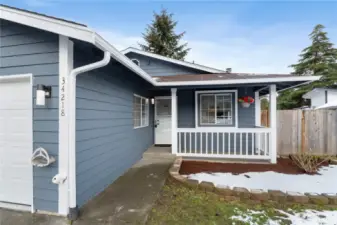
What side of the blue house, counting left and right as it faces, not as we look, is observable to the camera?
front

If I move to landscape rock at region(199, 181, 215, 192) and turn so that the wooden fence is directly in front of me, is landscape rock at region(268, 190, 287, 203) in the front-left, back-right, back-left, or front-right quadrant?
front-right

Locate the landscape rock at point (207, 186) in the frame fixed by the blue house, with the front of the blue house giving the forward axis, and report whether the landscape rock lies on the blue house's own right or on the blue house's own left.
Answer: on the blue house's own left

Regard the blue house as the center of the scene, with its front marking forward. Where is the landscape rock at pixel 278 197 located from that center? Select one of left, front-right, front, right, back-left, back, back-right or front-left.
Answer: left

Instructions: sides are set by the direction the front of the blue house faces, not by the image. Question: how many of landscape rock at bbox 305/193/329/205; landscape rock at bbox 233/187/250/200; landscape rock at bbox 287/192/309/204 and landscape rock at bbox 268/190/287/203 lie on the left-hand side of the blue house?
4

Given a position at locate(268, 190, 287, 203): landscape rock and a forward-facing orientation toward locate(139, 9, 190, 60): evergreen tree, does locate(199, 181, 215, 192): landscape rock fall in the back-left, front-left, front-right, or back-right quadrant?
front-left
